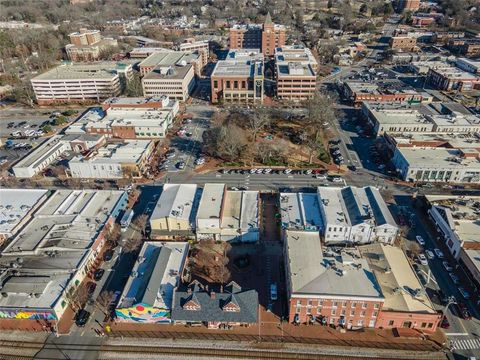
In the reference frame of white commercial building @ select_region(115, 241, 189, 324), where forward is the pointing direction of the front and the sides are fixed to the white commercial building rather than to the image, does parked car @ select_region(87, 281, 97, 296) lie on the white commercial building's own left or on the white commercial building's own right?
on the white commercial building's own right

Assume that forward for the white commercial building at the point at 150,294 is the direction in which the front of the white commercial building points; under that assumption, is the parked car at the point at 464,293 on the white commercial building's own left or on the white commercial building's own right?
on the white commercial building's own left

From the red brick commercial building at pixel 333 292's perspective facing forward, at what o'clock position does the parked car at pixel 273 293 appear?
The parked car is roughly at 3 o'clock from the red brick commercial building.

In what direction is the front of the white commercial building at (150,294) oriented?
toward the camera

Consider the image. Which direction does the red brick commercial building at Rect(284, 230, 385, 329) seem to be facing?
toward the camera

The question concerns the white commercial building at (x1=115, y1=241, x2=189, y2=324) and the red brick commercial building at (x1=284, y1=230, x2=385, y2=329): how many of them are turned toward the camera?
2

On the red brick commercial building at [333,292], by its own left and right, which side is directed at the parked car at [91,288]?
right

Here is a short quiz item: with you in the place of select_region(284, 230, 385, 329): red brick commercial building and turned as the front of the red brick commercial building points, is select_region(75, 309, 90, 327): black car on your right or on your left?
on your right

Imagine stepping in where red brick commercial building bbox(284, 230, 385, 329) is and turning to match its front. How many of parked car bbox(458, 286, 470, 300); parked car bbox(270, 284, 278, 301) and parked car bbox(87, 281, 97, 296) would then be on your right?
2

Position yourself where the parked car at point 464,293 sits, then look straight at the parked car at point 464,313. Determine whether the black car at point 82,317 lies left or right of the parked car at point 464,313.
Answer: right

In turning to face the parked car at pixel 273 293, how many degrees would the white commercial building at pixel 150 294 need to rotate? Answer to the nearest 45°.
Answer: approximately 90° to its left

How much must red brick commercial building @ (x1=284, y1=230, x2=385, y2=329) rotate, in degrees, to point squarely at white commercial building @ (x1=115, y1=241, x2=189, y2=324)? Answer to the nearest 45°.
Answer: approximately 90° to its right

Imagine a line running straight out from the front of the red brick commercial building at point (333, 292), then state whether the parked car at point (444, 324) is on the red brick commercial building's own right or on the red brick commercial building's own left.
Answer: on the red brick commercial building's own left

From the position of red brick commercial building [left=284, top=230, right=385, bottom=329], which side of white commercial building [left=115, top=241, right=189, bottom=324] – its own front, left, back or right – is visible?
left
